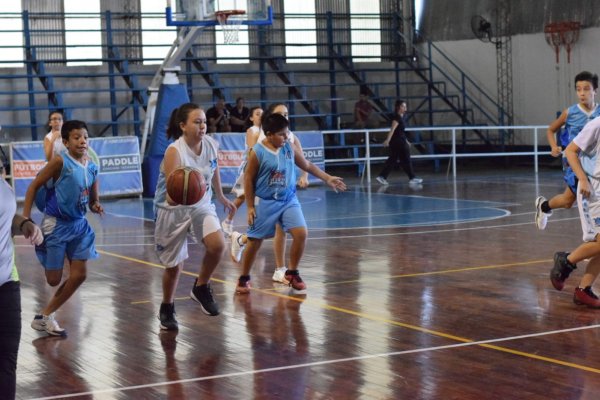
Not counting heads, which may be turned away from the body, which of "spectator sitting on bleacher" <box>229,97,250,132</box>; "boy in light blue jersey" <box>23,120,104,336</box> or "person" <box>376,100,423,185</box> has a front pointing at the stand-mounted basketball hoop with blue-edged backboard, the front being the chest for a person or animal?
the spectator sitting on bleacher

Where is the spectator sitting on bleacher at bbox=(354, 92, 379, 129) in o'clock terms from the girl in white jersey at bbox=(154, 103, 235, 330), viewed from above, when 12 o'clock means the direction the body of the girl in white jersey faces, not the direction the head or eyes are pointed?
The spectator sitting on bleacher is roughly at 8 o'clock from the girl in white jersey.

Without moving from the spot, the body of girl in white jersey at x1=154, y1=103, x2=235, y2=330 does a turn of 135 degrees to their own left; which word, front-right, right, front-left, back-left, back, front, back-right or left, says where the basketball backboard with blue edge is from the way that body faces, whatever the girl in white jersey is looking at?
front

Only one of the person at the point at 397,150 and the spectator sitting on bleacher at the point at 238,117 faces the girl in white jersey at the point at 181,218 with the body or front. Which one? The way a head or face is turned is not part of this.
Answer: the spectator sitting on bleacher

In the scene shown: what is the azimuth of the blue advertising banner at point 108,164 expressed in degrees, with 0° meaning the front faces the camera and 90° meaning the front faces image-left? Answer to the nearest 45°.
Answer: approximately 0°

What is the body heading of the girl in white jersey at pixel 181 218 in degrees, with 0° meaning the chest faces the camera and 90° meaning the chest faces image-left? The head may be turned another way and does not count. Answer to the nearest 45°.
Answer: approximately 315°
